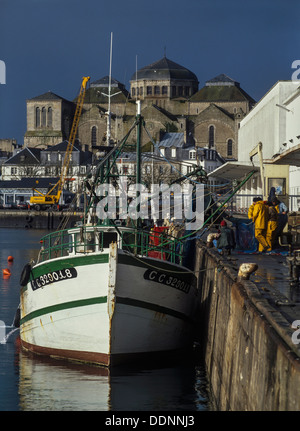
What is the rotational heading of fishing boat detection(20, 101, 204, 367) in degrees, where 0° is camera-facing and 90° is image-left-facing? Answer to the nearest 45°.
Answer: approximately 0°

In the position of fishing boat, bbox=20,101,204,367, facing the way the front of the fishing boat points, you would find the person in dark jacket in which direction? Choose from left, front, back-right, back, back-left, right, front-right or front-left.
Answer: back-left

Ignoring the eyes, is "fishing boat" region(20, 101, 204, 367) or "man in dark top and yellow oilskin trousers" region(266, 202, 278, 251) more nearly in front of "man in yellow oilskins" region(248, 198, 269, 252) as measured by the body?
the fishing boat

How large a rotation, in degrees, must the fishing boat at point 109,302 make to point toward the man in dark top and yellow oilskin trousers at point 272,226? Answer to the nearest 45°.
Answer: approximately 135° to its left
